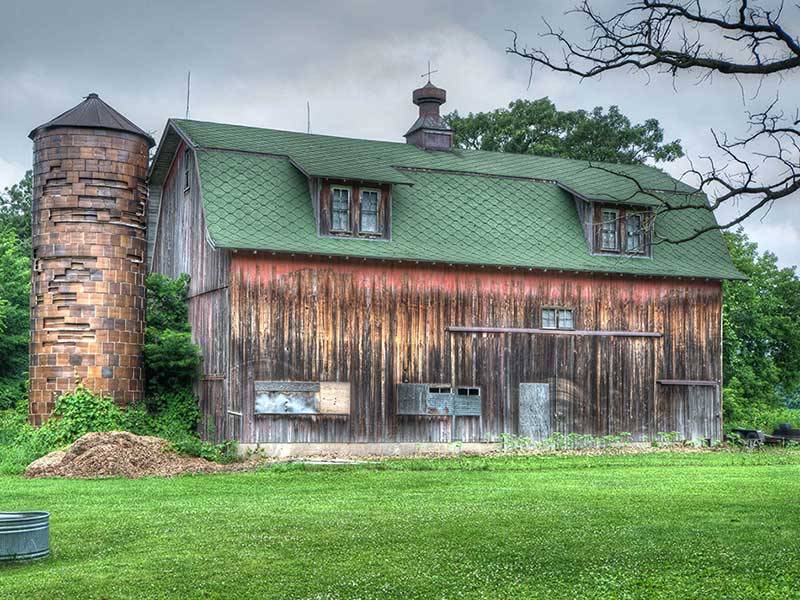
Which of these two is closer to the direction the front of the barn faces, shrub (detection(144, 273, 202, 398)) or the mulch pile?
the mulch pile

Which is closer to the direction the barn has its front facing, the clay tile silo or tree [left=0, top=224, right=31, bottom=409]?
the clay tile silo

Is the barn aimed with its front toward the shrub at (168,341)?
no

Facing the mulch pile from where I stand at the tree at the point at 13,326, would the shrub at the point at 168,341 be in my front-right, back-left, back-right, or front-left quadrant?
front-left

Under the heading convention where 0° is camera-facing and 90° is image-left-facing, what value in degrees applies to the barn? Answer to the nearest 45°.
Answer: approximately 0°

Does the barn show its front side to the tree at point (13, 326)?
no

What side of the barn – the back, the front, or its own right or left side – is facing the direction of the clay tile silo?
right
